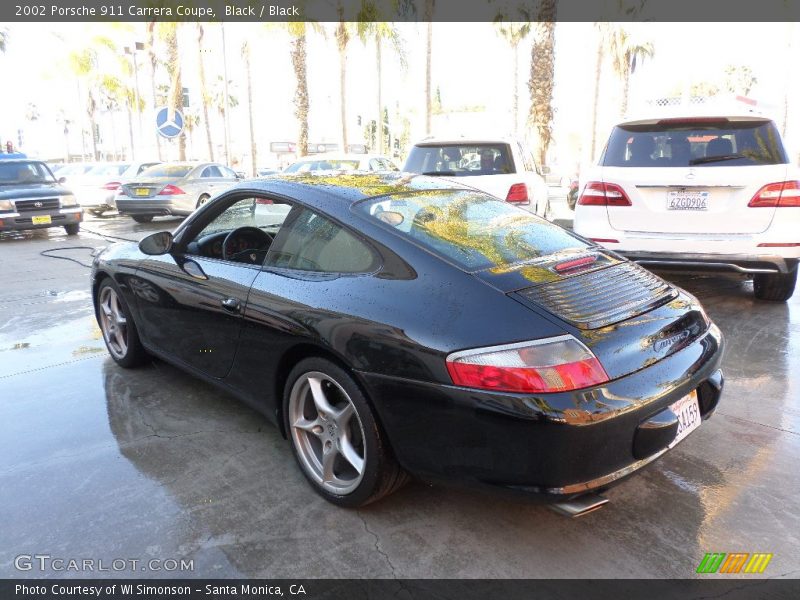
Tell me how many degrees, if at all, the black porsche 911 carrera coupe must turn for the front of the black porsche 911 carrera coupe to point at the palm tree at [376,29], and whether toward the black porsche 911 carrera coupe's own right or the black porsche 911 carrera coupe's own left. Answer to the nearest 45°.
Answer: approximately 45° to the black porsche 911 carrera coupe's own right

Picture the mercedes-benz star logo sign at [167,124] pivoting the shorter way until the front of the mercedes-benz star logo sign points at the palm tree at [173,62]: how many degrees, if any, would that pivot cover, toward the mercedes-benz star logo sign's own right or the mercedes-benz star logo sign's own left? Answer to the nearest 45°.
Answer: approximately 180°

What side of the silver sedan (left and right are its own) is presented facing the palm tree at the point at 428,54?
front

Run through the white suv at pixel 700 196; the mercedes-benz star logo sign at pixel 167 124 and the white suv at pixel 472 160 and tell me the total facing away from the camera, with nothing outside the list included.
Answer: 2

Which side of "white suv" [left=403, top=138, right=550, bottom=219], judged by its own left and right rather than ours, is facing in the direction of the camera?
back

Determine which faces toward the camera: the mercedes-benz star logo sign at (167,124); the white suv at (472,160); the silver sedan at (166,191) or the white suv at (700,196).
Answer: the mercedes-benz star logo sign

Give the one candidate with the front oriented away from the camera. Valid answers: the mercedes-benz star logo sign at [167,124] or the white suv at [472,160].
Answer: the white suv

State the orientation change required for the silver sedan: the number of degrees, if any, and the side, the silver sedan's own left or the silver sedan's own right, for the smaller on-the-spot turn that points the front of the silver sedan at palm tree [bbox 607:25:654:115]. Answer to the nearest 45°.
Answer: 0° — it already faces it

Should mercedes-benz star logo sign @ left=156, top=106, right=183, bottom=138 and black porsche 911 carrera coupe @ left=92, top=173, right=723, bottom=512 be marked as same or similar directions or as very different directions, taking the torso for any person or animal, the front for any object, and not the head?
very different directions

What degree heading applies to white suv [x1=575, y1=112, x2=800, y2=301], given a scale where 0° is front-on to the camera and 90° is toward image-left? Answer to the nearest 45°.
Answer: approximately 180°

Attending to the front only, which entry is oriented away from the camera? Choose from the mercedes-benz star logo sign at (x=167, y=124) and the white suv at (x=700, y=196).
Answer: the white suv

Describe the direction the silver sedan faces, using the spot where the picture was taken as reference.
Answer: facing away from the viewer and to the right of the viewer
